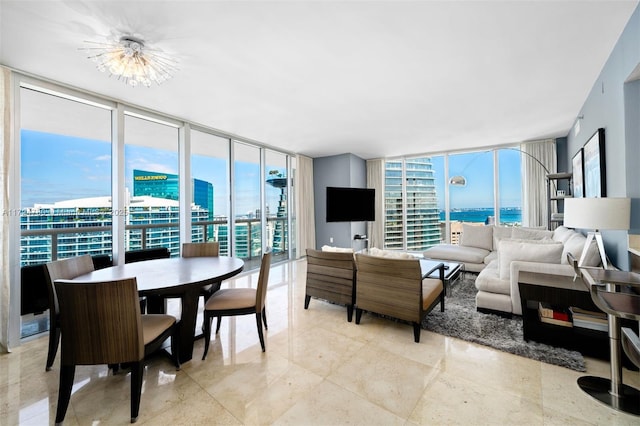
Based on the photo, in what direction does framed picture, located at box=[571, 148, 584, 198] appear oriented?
to the viewer's left

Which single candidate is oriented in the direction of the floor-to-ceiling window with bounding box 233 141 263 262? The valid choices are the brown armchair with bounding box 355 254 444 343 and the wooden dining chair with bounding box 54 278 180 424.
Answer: the wooden dining chair

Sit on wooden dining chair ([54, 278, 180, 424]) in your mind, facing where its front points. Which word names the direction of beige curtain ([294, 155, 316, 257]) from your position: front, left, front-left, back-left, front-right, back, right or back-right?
front

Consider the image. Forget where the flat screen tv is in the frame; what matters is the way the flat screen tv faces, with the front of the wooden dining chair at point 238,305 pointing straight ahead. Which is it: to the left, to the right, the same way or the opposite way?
to the left

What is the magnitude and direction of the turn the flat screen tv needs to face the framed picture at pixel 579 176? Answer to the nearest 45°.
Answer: approximately 45° to its left

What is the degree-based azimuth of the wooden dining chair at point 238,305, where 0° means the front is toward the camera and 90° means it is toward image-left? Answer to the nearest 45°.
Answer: approximately 90°

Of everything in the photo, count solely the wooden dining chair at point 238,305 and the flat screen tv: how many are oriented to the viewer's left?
1

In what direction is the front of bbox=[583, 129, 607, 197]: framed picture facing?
to the viewer's left

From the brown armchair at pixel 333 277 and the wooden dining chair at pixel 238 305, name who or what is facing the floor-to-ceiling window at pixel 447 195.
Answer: the brown armchair

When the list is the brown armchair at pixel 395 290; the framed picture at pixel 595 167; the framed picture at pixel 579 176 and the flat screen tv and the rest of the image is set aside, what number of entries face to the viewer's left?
2

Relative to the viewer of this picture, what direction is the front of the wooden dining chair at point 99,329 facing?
facing away from the viewer and to the right of the viewer

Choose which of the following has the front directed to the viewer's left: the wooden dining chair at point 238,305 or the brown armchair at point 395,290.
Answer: the wooden dining chair

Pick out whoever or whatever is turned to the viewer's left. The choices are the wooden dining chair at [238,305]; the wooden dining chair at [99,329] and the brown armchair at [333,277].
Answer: the wooden dining chair at [238,305]

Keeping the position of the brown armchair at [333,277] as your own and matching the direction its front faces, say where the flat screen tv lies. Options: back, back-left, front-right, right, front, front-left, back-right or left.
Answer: front-left

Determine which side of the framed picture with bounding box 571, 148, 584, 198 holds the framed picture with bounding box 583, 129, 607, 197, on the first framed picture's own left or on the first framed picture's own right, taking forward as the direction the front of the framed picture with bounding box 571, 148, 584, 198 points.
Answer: on the first framed picture's own left
